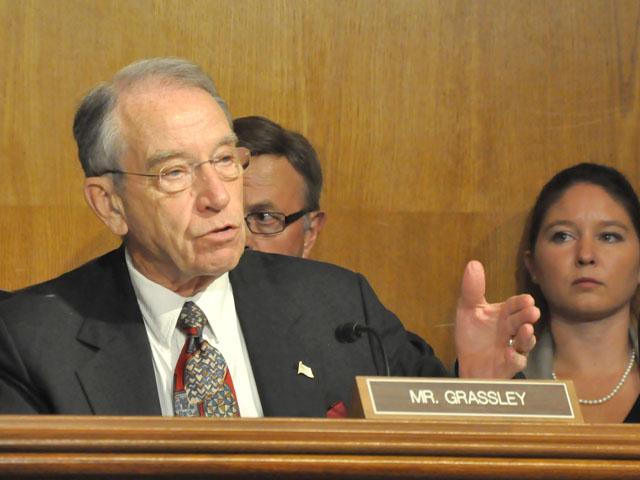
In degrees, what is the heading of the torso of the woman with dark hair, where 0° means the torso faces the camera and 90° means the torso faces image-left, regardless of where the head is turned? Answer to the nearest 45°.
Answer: approximately 0°

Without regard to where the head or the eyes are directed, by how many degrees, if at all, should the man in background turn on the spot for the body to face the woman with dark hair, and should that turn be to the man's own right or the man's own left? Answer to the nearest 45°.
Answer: approximately 135° to the man's own left

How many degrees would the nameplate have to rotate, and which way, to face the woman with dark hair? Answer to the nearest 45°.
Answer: approximately 180°

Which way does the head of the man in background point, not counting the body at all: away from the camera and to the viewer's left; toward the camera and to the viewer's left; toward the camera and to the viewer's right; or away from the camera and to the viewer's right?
toward the camera and to the viewer's left

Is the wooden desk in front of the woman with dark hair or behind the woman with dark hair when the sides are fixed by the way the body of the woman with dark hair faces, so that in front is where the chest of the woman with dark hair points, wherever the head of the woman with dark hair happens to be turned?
in front

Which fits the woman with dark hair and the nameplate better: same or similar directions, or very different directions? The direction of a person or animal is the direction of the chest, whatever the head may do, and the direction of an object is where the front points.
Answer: same or similar directions

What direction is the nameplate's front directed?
toward the camera

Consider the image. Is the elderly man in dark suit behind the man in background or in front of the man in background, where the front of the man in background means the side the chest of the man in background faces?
in front

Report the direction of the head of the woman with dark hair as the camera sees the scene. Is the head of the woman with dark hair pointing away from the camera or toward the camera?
toward the camera

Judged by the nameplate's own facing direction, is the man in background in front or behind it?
behind

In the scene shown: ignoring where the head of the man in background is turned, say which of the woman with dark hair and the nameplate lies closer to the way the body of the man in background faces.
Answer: the nameplate

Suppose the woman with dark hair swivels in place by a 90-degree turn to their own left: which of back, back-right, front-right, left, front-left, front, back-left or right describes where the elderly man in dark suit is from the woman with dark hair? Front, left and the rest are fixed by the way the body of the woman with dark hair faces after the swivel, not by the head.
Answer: back-right

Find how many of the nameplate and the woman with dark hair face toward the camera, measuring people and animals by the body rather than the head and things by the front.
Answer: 2
